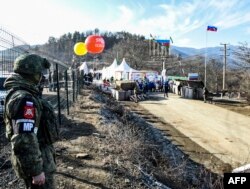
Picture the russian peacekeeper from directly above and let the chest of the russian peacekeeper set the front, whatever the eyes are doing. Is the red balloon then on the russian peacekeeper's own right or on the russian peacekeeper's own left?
on the russian peacekeeper's own left

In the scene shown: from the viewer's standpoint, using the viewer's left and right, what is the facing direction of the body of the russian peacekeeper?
facing to the right of the viewer

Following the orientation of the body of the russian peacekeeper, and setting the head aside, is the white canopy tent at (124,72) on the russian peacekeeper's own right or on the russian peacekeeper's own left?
on the russian peacekeeper's own left
